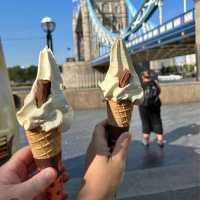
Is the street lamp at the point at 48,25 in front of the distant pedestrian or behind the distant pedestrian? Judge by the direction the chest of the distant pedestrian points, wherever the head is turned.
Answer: in front

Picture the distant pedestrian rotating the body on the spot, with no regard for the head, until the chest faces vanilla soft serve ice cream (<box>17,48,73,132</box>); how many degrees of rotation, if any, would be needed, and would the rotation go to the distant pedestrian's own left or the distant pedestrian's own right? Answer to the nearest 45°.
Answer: approximately 135° to the distant pedestrian's own left

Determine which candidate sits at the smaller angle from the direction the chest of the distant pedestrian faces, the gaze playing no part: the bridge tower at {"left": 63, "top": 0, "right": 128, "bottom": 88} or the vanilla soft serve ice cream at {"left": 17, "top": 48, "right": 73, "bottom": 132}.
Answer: the bridge tower

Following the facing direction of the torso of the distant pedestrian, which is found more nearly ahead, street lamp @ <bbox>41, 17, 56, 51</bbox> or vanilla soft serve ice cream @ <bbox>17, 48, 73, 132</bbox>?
the street lamp

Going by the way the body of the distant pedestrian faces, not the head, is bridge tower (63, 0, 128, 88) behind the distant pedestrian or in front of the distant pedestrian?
in front

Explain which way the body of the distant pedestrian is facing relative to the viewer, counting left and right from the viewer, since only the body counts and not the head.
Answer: facing away from the viewer and to the left of the viewer

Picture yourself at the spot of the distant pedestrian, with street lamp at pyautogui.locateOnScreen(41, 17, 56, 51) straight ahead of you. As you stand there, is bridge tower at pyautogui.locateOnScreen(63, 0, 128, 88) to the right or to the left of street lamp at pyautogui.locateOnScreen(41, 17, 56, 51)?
right
